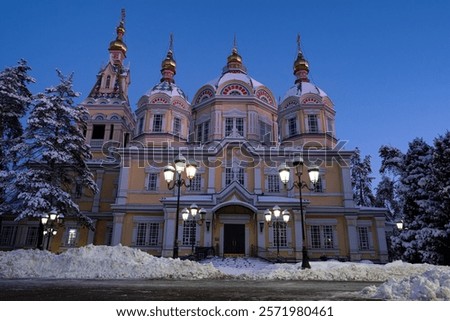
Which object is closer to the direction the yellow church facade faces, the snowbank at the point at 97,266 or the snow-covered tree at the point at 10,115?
the snowbank

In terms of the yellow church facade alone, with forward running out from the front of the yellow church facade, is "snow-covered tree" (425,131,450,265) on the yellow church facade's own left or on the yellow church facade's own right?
on the yellow church facade's own left

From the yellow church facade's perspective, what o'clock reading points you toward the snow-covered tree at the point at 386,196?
The snow-covered tree is roughly at 8 o'clock from the yellow church facade.

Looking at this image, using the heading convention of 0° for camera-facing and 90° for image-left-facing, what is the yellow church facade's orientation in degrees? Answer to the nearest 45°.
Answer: approximately 0°

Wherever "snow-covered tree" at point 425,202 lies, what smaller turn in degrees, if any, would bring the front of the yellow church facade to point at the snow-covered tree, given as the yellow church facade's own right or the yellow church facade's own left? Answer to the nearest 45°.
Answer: approximately 45° to the yellow church facade's own left

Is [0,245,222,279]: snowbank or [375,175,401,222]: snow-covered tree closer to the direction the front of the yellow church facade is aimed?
the snowbank

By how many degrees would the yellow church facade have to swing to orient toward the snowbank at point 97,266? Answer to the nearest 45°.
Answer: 0° — it already faces it

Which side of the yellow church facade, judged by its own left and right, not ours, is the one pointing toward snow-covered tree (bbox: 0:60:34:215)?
right

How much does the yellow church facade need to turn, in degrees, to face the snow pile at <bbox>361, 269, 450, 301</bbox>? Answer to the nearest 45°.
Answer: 0° — it already faces it

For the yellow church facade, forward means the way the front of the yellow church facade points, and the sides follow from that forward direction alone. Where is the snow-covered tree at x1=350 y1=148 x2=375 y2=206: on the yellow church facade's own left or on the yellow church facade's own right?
on the yellow church facade's own left
